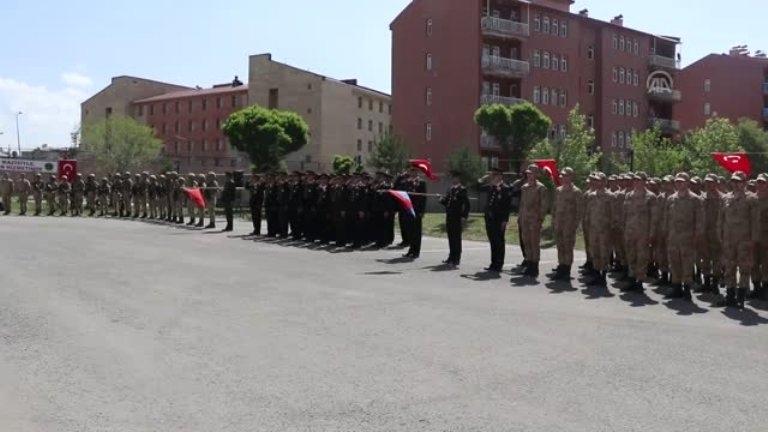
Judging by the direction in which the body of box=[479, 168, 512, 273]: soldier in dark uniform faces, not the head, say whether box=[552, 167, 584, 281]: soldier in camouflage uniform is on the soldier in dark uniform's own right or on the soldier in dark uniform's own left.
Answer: on the soldier in dark uniform's own left

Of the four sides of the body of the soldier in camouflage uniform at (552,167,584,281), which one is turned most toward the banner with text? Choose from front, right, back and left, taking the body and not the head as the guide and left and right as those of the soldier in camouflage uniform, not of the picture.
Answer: right

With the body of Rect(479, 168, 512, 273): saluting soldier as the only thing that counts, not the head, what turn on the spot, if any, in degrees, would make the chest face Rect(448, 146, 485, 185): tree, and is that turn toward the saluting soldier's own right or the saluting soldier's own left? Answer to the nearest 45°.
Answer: approximately 135° to the saluting soldier's own right

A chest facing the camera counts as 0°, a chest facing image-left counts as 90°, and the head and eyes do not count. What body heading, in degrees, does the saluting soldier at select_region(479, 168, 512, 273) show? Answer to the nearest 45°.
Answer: approximately 45°

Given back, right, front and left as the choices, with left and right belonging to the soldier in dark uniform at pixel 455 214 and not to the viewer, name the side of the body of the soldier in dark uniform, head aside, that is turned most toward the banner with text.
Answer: right

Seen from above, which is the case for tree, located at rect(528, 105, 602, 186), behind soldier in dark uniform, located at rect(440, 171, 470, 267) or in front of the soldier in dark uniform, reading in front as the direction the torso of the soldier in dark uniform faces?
behind

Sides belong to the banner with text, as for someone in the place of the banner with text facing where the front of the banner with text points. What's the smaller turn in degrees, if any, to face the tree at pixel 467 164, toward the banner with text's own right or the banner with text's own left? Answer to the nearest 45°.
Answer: approximately 45° to the banner with text's own left

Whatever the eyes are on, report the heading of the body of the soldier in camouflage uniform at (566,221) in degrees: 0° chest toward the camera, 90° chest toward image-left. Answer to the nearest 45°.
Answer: approximately 45°

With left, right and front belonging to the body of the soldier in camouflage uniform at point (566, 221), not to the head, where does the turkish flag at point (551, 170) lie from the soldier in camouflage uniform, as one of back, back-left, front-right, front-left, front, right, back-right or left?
back-right
